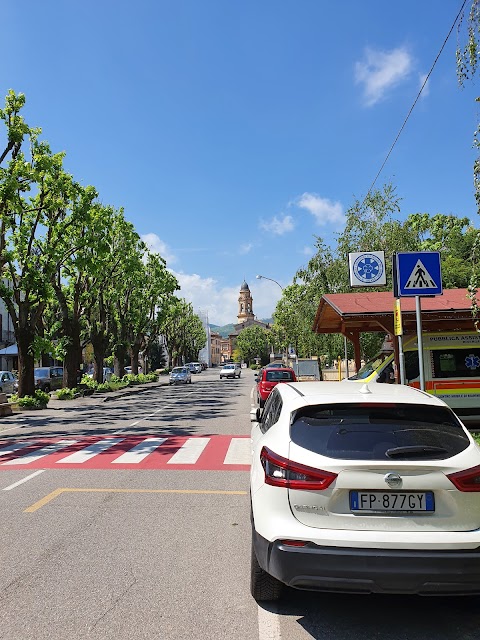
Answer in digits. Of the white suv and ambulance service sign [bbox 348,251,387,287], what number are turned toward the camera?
1

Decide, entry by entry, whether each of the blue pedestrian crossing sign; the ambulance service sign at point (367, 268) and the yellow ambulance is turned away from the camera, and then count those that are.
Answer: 0

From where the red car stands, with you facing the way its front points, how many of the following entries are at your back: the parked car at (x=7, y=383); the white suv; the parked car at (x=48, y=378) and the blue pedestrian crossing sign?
2

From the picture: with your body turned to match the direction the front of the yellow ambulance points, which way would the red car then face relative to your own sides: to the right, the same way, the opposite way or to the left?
to the right

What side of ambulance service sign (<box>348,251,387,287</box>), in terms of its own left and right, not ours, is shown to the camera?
front

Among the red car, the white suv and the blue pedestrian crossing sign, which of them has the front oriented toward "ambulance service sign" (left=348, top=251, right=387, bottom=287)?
the white suv

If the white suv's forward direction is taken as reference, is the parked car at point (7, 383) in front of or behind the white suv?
in front

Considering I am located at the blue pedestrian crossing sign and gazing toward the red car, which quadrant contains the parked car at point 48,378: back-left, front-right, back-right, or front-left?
front-left

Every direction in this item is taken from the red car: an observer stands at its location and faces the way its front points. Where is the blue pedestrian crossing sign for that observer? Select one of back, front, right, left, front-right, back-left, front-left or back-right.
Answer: back

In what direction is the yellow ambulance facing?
to the viewer's left

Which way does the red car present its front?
away from the camera

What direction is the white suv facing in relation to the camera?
away from the camera
